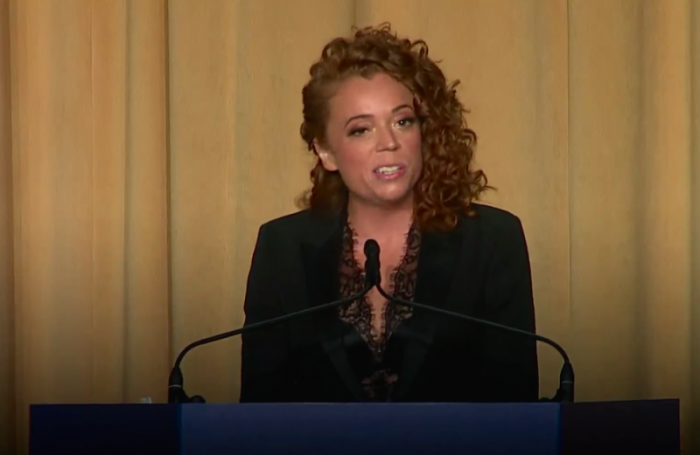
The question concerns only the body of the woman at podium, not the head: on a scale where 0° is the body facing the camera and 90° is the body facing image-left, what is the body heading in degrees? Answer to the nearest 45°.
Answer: approximately 0°

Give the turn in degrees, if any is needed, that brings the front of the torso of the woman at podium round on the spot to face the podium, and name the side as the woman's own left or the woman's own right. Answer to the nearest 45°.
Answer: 0° — they already face it
